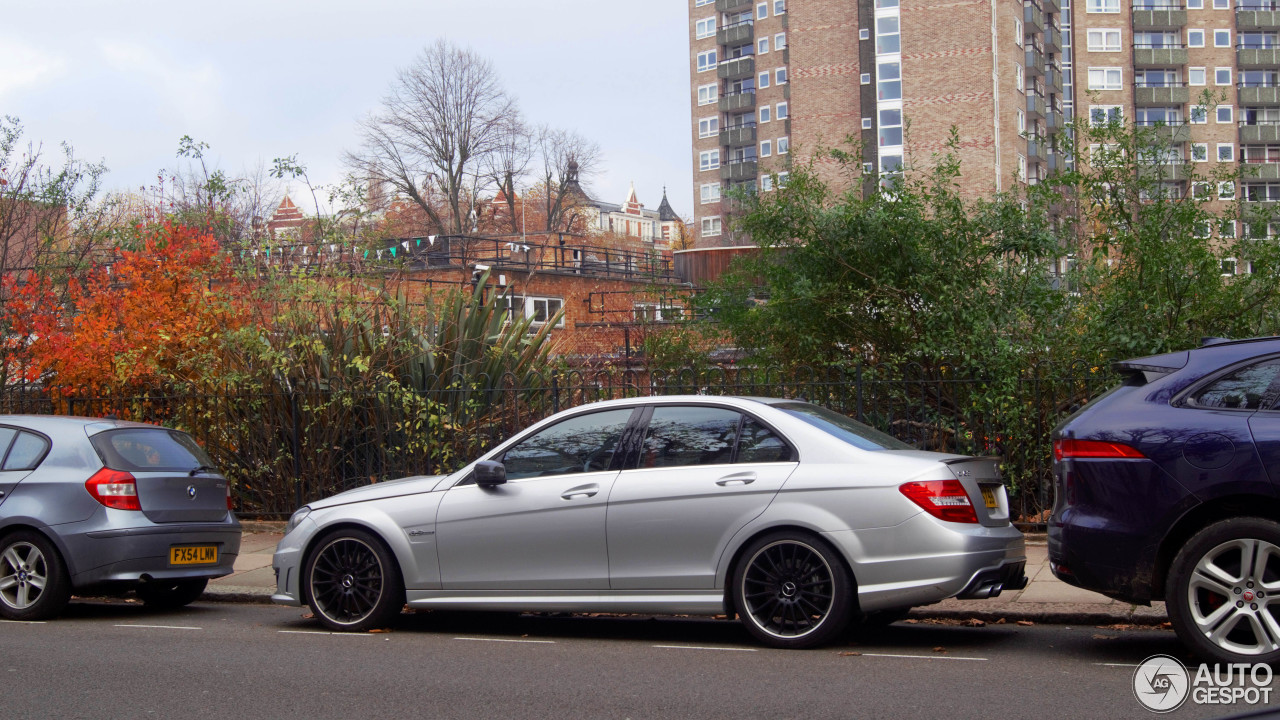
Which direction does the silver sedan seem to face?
to the viewer's left

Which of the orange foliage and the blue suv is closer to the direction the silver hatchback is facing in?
the orange foliage

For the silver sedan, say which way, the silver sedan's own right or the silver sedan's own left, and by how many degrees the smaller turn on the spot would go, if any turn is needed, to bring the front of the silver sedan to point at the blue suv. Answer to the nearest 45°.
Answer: approximately 135° to the silver sedan's own left

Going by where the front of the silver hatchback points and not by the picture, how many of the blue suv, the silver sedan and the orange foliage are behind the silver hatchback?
2

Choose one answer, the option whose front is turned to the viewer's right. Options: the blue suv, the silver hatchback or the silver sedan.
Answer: the blue suv

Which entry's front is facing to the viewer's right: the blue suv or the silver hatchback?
the blue suv

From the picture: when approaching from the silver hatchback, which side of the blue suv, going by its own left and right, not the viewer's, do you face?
back

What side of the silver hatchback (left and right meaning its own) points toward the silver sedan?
back

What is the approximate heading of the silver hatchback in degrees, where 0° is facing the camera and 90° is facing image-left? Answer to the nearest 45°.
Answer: approximately 135°
